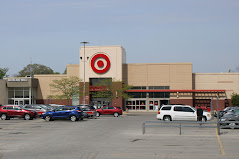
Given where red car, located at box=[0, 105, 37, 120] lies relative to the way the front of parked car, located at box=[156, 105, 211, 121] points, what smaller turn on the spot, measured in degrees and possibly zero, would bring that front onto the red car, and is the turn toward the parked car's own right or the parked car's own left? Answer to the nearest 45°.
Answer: approximately 180°

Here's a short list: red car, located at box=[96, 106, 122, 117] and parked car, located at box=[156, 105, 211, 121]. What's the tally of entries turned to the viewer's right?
1

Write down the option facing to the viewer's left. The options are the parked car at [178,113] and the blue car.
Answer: the blue car

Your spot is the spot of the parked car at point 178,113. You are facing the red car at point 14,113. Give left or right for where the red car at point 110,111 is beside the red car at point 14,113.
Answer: right

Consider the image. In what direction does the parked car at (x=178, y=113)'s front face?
to the viewer's right

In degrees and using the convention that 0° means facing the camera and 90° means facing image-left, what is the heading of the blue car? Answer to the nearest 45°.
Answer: approximately 90°

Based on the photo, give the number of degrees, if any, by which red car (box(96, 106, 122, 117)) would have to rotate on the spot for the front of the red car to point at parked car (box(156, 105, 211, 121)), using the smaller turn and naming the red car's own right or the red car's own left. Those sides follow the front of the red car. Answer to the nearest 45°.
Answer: approximately 135° to the red car's own left

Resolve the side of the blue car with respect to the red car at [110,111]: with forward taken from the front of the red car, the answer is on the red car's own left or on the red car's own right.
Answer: on the red car's own left

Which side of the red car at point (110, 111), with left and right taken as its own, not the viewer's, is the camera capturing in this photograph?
left

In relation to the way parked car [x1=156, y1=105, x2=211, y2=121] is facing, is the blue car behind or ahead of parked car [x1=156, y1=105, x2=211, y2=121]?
behind

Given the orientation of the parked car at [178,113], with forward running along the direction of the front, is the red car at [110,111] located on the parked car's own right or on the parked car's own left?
on the parked car's own left

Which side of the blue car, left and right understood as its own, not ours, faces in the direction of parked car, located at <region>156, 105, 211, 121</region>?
back

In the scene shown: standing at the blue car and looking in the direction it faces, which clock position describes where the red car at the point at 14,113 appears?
The red car is roughly at 1 o'clock from the blue car.

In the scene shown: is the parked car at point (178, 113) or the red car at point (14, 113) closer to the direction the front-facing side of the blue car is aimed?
the red car
